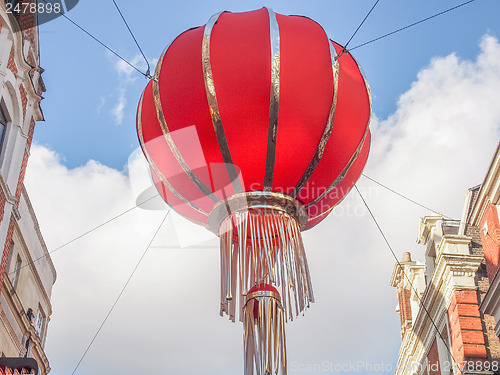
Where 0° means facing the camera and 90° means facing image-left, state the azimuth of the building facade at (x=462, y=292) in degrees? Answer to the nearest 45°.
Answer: approximately 90°
